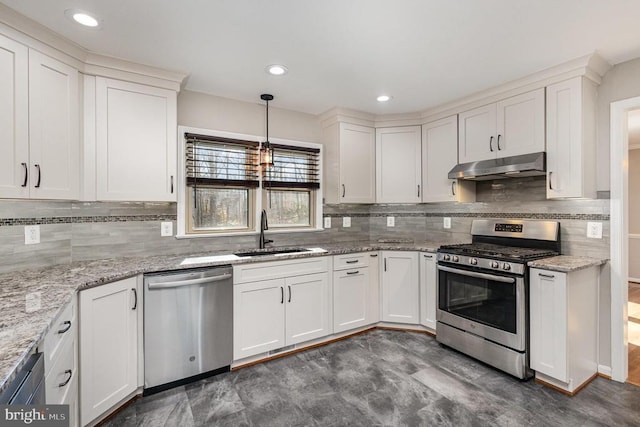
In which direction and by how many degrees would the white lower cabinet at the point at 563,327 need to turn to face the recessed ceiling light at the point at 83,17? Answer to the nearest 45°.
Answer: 0° — it already faces it

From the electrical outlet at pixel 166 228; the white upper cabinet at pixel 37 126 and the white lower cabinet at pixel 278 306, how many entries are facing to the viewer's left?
0

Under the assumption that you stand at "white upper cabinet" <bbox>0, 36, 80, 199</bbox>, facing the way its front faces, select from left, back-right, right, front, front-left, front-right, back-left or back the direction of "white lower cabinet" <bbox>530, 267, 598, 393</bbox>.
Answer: front

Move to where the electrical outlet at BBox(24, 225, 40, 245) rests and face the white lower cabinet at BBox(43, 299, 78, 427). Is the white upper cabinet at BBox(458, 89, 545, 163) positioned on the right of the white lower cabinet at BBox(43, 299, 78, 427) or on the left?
left

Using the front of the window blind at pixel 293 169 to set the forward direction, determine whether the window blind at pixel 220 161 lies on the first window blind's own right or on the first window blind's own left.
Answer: on the first window blind's own right

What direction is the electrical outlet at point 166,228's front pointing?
toward the camera

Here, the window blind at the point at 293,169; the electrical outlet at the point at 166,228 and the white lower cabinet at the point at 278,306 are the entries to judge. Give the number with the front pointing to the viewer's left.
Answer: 0

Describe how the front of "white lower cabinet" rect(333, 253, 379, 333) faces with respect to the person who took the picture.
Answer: facing the viewer and to the right of the viewer

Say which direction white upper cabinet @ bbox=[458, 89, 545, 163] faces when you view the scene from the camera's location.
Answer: facing the viewer and to the left of the viewer

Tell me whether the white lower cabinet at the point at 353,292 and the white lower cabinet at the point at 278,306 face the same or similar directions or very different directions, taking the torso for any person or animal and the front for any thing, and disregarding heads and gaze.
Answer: same or similar directions

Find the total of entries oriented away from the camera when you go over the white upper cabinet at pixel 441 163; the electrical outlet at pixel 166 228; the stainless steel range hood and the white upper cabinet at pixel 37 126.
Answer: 0

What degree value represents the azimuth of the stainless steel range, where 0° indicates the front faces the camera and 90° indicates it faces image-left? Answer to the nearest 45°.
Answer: approximately 45°

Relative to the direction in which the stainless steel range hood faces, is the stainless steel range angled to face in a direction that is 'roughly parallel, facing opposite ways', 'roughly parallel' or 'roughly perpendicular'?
roughly parallel

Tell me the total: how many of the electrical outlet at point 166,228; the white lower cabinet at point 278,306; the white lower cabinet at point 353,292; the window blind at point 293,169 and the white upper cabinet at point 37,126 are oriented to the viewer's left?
0
